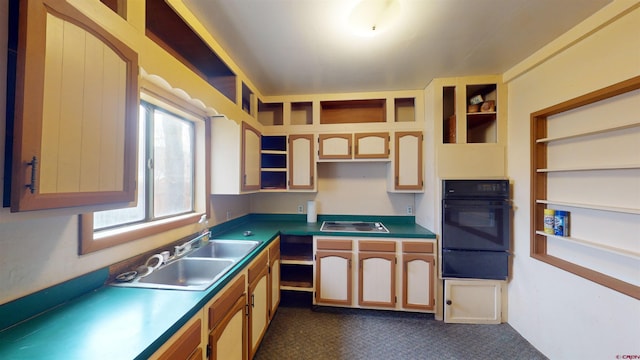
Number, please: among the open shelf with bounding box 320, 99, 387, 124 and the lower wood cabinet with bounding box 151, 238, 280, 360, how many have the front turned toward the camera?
1

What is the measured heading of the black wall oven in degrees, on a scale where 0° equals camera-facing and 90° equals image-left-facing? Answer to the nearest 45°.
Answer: approximately 0°

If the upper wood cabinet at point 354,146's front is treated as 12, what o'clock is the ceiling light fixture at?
The ceiling light fixture is roughly at 12 o'clock from the upper wood cabinet.

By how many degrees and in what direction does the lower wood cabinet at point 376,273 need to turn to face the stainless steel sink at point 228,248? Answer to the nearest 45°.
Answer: approximately 45° to its right

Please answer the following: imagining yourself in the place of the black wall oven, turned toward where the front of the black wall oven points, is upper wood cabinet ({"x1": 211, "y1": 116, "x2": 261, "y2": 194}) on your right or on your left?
on your right

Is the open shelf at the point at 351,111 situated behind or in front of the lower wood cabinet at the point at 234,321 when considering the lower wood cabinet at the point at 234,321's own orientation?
in front

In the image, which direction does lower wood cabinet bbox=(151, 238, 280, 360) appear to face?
to the viewer's right

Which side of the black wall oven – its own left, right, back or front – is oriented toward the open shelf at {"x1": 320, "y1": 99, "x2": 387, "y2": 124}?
right
